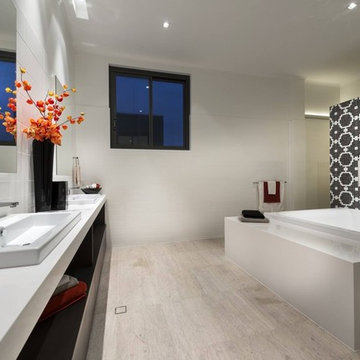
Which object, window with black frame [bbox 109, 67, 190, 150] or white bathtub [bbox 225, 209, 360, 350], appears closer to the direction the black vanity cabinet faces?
the white bathtub

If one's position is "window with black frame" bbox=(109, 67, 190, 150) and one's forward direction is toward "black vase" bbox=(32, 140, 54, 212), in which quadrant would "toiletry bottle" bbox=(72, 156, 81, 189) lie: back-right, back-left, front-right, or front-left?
front-right

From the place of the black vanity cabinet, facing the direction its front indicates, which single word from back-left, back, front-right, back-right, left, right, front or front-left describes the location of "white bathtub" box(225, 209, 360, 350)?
front

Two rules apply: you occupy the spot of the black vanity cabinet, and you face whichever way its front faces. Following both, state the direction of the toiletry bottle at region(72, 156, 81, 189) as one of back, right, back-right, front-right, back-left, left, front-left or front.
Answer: left

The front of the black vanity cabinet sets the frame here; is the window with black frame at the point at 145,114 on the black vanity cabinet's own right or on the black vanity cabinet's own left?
on the black vanity cabinet's own left

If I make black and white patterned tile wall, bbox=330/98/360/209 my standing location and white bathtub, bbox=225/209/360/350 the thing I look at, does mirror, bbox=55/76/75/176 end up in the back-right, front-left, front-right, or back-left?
front-right

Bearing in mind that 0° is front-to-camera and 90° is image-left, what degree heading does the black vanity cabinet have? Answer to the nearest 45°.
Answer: approximately 270°

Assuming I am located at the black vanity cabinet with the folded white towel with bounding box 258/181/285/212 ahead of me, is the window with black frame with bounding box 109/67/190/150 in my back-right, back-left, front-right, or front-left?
front-left
